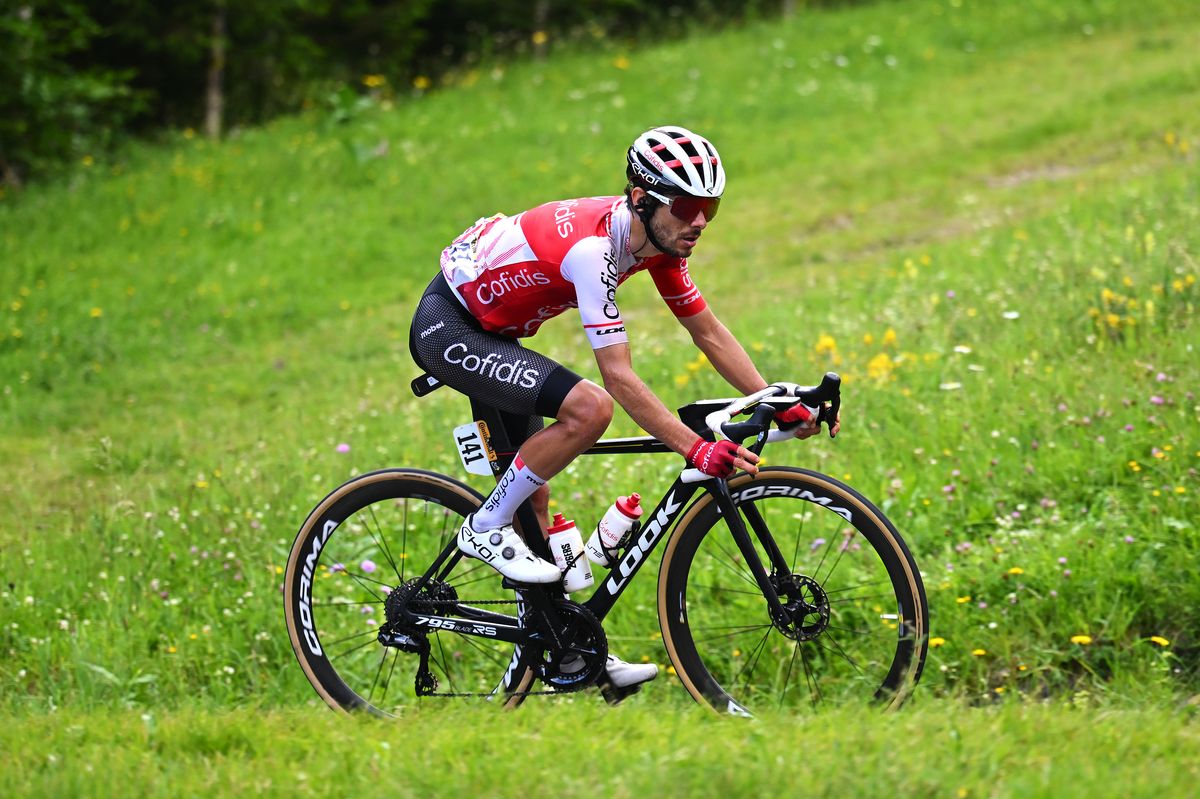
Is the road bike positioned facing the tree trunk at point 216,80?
no

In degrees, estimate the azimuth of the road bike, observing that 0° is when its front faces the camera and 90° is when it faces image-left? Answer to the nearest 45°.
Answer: approximately 270°
